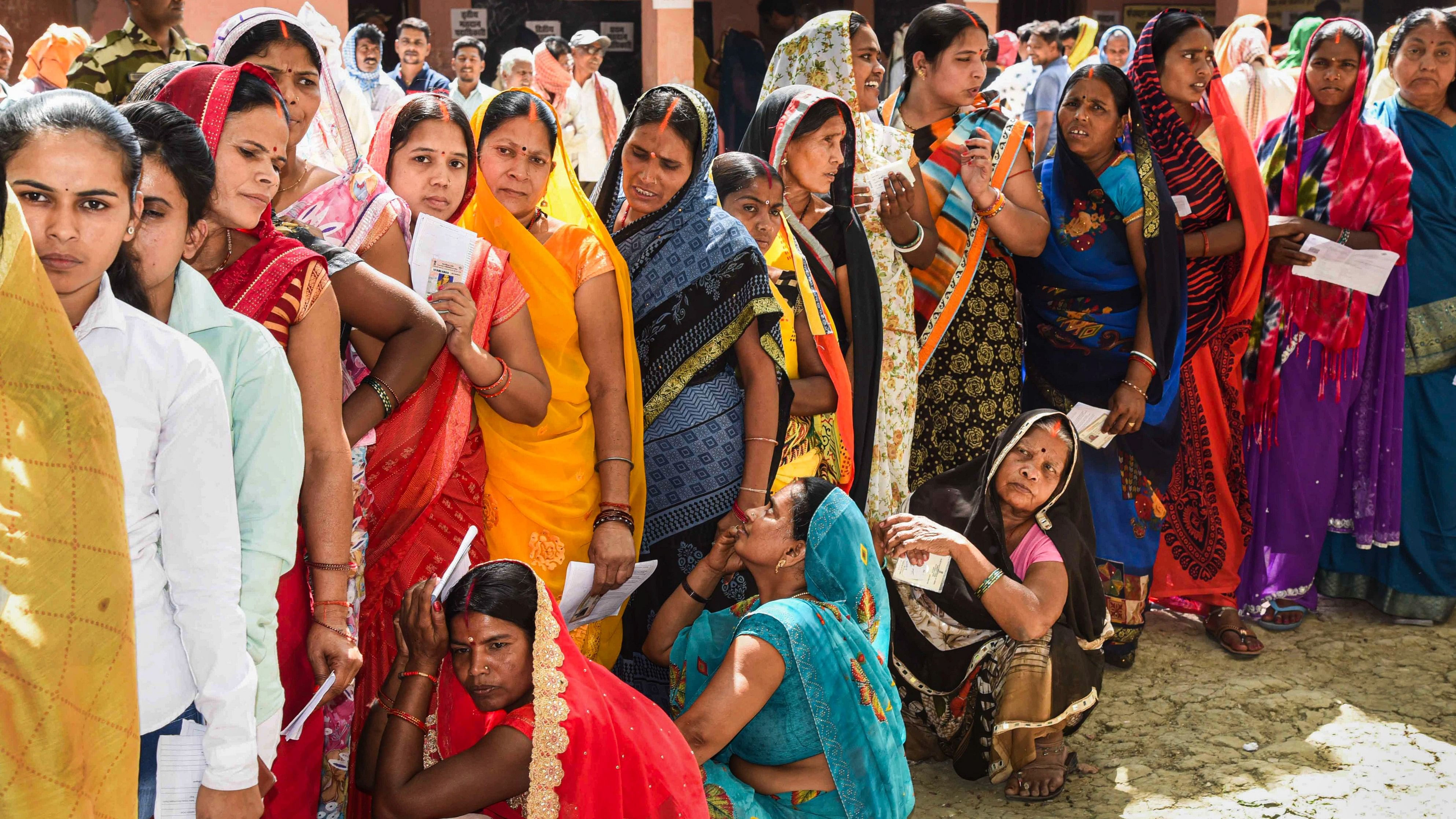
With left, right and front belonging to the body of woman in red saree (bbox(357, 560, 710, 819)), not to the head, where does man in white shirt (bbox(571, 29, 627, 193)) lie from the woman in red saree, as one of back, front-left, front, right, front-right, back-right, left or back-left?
back-right

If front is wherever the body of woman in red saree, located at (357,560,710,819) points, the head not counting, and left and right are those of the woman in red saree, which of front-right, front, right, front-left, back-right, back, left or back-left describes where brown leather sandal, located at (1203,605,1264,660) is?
back

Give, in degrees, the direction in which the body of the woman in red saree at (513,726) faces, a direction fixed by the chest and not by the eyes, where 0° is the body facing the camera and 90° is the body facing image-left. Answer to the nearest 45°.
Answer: approximately 45°

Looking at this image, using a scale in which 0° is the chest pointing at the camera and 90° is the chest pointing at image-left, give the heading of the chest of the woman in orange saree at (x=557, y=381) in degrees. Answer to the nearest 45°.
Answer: approximately 45°

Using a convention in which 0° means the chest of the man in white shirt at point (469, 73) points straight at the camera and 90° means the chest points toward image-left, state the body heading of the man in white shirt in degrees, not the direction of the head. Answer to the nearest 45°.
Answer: approximately 0°

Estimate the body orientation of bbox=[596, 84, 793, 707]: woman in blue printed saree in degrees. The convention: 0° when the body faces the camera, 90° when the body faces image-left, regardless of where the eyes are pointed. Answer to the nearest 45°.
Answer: approximately 45°

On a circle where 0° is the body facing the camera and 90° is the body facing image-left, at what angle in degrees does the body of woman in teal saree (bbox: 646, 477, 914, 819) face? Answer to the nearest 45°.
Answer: approximately 90°

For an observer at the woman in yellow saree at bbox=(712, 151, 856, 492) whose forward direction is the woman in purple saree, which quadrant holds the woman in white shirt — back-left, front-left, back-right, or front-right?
back-right

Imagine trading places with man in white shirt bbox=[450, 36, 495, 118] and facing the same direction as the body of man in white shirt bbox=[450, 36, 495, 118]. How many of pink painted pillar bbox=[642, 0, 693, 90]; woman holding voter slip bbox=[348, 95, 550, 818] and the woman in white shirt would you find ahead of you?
2
